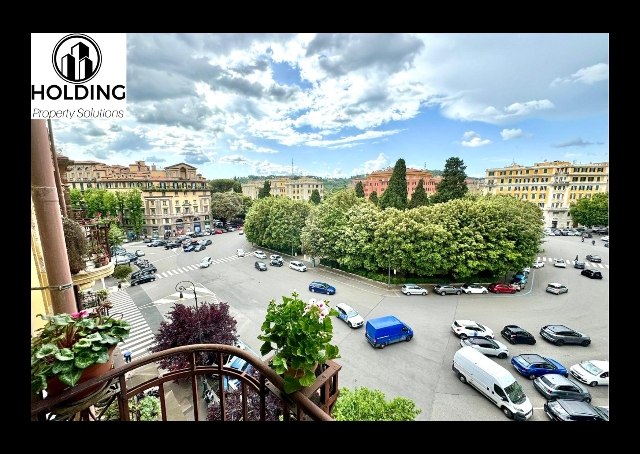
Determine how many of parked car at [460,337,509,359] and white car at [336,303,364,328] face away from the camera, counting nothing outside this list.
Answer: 0

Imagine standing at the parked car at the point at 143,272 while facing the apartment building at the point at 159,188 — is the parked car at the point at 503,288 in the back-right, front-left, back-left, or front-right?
back-right

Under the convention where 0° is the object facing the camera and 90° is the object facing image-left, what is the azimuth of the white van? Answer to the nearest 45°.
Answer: approximately 315°

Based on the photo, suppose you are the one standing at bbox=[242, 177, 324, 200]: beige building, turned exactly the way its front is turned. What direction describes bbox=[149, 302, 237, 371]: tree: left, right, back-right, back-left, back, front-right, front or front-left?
front

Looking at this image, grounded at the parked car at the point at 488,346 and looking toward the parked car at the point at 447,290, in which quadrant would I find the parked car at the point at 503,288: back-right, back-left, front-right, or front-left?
front-right

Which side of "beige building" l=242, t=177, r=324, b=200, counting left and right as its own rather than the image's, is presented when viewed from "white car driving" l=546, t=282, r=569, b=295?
front

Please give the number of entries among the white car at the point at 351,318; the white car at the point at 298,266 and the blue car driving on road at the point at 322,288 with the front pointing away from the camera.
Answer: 0

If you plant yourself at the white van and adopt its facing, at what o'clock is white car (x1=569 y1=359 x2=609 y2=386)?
The white car is roughly at 9 o'clock from the white van.

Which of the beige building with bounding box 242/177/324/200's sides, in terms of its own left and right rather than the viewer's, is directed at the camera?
front

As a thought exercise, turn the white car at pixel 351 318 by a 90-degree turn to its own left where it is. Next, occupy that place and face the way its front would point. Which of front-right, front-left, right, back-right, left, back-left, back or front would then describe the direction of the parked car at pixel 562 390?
right

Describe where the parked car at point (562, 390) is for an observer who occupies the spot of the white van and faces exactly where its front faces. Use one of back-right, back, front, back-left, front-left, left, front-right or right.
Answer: left

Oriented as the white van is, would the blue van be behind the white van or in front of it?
behind
